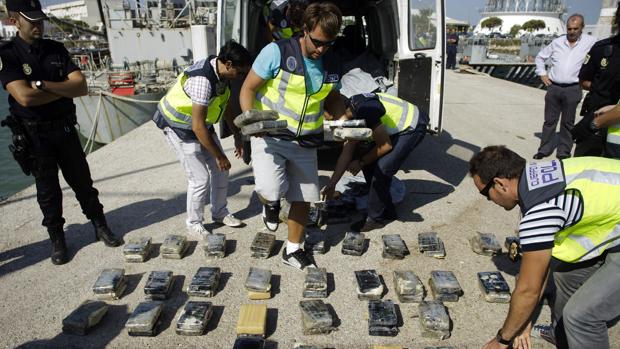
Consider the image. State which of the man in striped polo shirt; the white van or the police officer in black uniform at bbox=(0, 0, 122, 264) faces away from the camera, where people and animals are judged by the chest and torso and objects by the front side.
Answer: the white van

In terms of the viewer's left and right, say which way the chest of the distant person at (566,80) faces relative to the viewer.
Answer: facing the viewer

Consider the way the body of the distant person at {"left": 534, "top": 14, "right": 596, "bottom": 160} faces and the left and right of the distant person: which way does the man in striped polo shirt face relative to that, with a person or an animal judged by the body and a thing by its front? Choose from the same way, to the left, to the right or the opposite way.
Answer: to the right

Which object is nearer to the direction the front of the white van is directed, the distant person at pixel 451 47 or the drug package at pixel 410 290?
the distant person

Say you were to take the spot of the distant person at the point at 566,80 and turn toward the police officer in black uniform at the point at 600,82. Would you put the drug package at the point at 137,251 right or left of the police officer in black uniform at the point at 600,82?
right

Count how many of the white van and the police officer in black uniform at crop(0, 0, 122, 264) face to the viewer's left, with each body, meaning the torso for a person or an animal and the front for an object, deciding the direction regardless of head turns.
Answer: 0

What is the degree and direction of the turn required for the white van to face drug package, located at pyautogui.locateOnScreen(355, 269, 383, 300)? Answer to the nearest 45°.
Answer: approximately 180°

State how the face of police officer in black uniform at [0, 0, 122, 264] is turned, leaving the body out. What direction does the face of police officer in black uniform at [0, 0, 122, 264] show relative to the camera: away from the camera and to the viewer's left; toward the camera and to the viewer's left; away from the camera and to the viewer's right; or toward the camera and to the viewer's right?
toward the camera and to the viewer's right

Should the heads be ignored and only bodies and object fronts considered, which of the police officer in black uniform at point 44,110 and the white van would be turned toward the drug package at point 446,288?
the police officer in black uniform

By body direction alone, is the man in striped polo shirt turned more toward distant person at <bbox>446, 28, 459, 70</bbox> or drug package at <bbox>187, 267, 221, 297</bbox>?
the drug package

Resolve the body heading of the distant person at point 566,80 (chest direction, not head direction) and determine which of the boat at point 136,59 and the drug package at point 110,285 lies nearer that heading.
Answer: the drug package

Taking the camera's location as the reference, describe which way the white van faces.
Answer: facing away from the viewer

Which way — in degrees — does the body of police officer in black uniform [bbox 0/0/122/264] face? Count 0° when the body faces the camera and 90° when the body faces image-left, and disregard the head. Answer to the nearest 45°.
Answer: approximately 315°

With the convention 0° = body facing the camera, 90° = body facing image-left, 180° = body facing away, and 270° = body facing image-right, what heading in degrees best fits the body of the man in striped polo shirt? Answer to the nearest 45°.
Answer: approximately 90°
